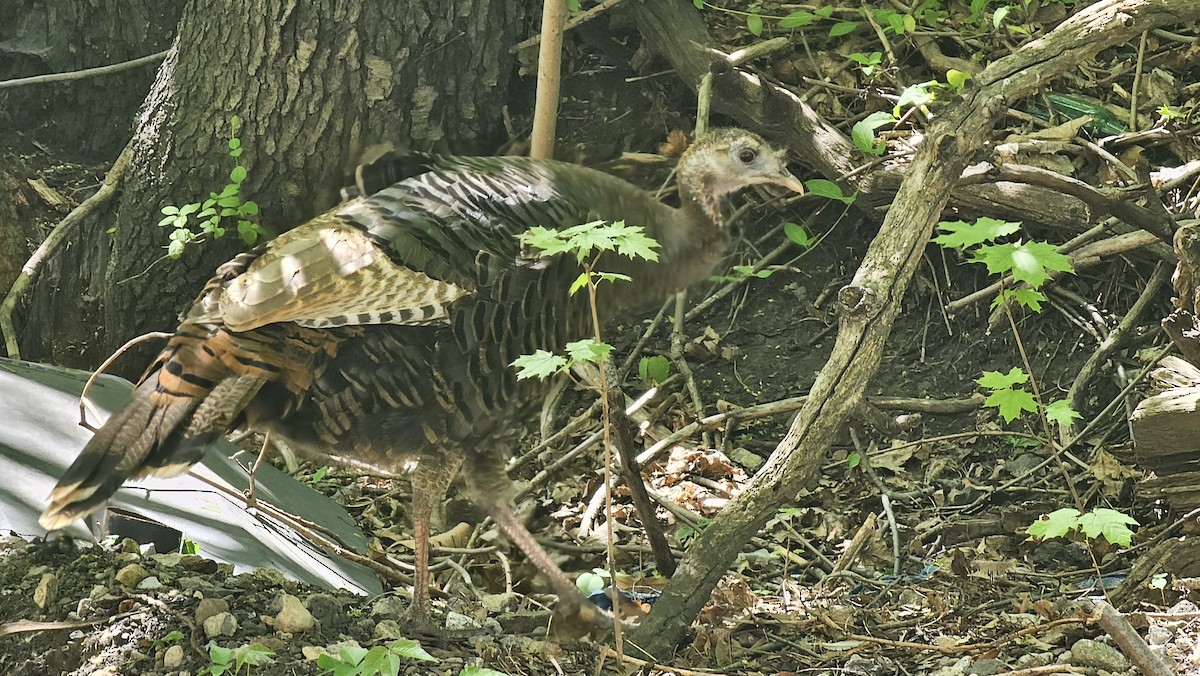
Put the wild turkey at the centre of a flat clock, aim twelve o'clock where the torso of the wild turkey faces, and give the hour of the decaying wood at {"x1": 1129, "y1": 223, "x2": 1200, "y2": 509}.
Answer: The decaying wood is roughly at 12 o'clock from the wild turkey.

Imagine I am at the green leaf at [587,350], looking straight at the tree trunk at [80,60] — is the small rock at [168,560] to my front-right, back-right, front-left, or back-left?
front-left

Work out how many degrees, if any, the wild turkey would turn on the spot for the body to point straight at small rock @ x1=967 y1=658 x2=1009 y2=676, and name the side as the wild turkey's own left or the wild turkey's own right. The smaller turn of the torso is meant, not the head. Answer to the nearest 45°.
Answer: approximately 45° to the wild turkey's own right

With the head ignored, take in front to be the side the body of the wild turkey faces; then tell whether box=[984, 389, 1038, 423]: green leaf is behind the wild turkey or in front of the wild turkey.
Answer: in front

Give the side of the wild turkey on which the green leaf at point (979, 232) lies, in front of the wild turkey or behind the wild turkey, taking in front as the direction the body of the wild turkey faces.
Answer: in front

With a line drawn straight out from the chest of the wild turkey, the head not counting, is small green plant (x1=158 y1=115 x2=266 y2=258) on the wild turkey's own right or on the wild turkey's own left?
on the wild turkey's own left

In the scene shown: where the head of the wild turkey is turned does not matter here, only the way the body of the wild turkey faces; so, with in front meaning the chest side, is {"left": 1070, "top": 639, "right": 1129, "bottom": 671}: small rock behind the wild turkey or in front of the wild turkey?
in front

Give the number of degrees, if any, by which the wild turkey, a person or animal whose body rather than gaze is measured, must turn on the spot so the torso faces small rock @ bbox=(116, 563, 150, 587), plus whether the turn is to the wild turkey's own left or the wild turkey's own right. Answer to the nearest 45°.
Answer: approximately 180°

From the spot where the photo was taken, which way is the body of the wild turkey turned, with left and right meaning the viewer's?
facing to the right of the viewer

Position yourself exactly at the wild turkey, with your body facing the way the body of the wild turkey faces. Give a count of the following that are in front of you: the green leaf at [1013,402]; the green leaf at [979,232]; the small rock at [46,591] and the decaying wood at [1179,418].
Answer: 3

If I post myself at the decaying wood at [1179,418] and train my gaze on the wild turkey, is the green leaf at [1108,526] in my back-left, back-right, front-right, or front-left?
front-left

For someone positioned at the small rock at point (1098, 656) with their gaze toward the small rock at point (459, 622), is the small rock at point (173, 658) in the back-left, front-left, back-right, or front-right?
front-left
